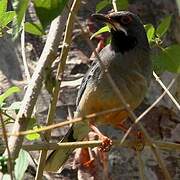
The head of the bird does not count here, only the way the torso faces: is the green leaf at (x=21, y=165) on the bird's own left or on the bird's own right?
on the bird's own right

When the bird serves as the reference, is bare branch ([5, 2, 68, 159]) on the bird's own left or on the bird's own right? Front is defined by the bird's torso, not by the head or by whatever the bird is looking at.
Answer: on the bird's own right

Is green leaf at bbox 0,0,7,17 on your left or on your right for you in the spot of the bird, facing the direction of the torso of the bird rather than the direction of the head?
on your right

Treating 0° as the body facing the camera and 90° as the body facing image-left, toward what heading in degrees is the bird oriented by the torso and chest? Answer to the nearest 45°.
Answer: approximately 315°

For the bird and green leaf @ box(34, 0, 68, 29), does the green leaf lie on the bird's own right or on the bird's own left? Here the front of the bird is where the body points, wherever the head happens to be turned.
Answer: on the bird's own right
